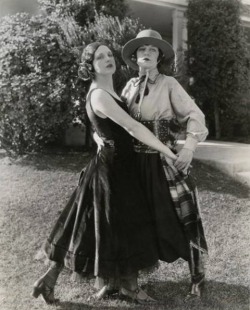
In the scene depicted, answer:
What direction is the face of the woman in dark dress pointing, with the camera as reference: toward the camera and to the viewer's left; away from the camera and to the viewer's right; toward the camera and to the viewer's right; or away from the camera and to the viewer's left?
toward the camera and to the viewer's right

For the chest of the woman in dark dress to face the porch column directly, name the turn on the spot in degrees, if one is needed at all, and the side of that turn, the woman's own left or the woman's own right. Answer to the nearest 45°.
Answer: approximately 90° to the woman's own left

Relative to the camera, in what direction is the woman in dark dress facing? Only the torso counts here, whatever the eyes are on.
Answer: to the viewer's right
